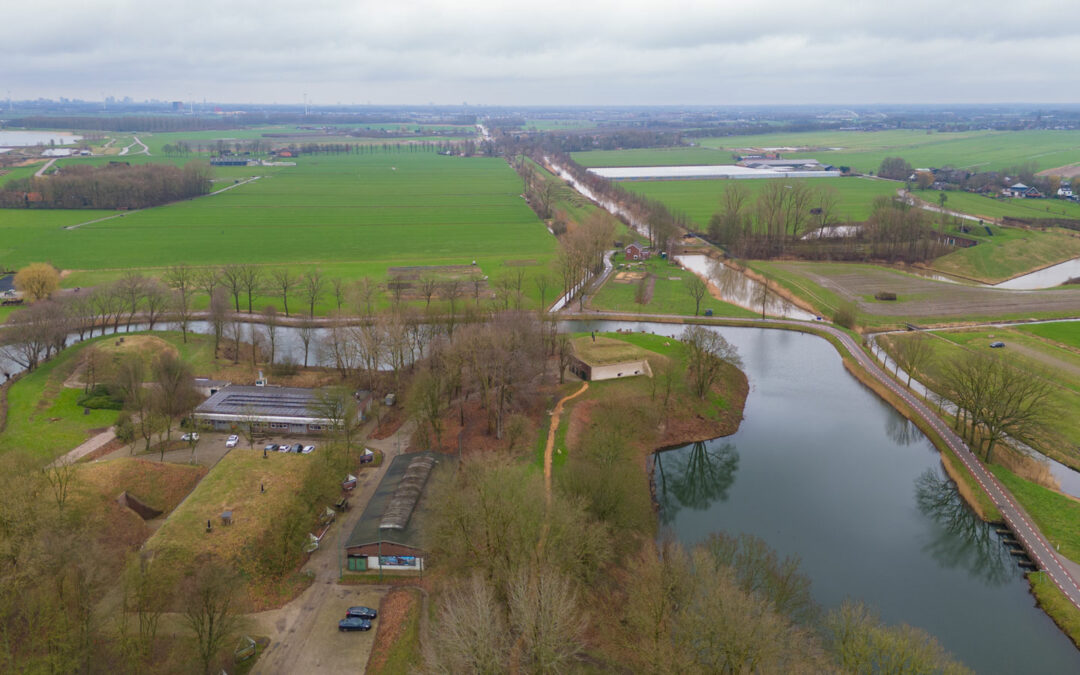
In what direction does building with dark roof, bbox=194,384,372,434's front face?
toward the camera

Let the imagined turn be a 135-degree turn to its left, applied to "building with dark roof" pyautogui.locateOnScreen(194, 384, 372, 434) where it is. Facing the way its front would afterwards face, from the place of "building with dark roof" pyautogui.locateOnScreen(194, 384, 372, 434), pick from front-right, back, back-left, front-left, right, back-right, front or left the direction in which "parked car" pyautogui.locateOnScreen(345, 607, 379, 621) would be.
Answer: back-right

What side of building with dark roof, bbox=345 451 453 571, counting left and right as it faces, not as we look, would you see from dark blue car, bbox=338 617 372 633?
front

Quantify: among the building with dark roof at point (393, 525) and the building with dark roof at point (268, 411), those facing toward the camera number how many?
2

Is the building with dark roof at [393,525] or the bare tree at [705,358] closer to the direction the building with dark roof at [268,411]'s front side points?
the building with dark roof

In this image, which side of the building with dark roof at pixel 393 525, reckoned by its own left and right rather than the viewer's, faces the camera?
front

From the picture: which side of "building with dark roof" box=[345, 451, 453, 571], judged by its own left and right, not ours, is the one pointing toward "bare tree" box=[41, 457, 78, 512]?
right

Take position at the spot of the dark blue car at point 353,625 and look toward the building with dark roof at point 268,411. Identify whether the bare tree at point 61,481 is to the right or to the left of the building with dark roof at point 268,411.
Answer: left

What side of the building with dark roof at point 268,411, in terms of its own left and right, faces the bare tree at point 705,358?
left

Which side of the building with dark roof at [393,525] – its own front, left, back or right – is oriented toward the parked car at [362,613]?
front

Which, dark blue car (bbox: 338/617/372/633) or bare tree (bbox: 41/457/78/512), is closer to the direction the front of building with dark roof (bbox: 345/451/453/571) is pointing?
the dark blue car

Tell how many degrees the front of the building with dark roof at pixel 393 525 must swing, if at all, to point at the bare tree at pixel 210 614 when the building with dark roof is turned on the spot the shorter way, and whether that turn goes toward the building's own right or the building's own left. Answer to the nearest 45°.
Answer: approximately 45° to the building's own right
